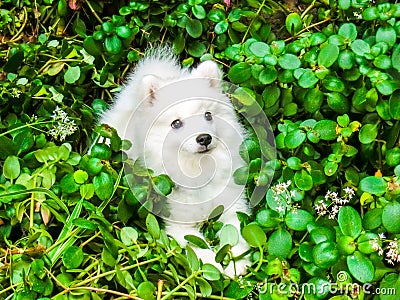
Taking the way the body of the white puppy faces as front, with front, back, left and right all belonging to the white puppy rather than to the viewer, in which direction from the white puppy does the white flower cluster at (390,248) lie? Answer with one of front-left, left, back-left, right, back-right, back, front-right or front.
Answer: front

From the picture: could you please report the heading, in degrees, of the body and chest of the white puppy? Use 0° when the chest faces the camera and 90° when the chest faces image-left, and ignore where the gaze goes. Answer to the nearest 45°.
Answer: approximately 315°
